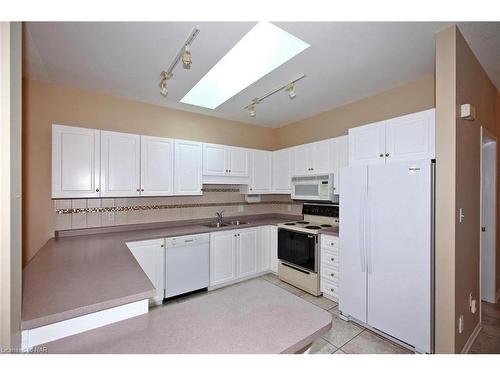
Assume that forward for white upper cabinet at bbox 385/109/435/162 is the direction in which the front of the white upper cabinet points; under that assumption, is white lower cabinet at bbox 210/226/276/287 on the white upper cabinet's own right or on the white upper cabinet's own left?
on the white upper cabinet's own right

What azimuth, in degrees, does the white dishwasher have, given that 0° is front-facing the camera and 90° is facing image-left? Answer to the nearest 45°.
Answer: approximately 315°

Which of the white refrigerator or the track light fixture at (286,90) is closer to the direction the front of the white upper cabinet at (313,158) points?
the track light fixture

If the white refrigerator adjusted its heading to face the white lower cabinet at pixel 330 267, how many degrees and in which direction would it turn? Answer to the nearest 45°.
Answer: approximately 90° to its right

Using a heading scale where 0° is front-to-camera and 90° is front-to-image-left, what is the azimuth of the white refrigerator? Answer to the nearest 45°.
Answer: approximately 45°

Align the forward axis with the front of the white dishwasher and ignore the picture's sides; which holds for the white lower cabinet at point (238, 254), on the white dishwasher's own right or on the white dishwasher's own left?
on the white dishwasher's own left

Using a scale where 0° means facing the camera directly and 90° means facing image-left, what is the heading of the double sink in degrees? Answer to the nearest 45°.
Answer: approximately 315°

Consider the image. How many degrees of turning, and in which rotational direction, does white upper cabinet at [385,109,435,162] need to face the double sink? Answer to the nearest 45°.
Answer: approximately 45° to its right

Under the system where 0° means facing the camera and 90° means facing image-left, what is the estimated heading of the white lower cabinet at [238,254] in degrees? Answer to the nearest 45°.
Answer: approximately 315°

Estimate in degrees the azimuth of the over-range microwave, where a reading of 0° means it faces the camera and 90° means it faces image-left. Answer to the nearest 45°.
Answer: approximately 45°

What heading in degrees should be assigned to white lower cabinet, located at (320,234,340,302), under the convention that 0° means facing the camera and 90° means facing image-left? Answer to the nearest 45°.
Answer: approximately 45°
